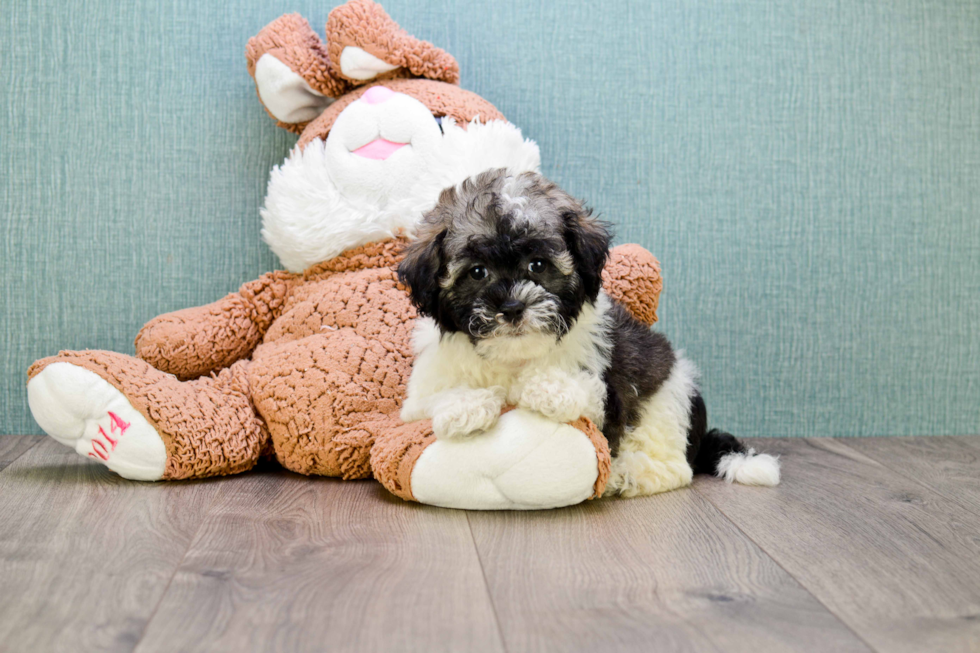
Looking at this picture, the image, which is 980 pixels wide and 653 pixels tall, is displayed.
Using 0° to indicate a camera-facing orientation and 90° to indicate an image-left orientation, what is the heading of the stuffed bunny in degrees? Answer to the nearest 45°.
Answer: approximately 0°

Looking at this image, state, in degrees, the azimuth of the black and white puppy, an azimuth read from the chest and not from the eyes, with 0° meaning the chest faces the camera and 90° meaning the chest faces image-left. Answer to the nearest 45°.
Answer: approximately 45°
